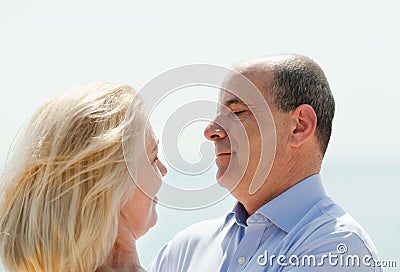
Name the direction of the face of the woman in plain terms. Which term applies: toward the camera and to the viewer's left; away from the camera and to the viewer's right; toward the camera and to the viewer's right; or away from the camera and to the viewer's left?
away from the camera and to the viewer's right

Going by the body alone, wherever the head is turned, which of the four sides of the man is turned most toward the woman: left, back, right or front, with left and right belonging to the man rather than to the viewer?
front

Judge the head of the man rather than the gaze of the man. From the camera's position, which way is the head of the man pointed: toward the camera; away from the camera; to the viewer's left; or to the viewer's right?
to the viewer's left

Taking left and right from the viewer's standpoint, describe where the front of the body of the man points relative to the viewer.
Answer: facing the viewer and to the left of the viewer
